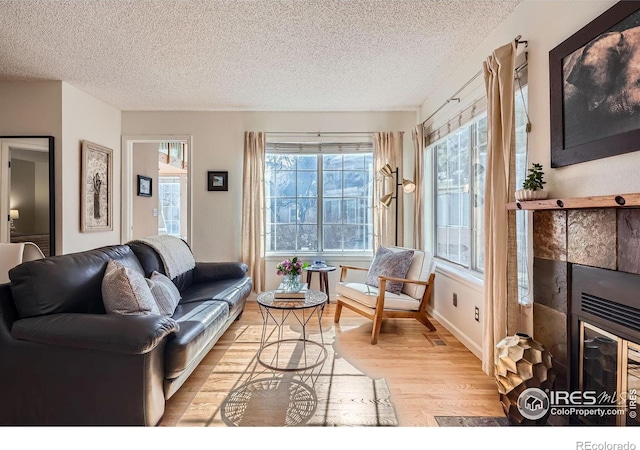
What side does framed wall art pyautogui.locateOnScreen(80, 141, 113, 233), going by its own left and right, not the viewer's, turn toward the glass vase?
front

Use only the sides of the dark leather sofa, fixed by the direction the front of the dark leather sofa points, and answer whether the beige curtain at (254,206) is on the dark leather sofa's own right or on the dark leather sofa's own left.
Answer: on the dark leather sofa's own left

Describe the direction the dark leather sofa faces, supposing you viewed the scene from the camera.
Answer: facing the viewer and to the right of the viewer

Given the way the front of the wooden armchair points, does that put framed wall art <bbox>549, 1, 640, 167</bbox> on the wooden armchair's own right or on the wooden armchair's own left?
on the wooden armchair's own left

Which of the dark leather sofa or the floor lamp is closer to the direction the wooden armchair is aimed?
the dark leather sofa

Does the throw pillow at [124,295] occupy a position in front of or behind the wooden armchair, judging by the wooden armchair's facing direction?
in front

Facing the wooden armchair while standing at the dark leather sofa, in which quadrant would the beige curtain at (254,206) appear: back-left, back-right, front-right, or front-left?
front-left

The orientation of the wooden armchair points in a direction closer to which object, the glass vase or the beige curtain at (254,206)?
the glass vase

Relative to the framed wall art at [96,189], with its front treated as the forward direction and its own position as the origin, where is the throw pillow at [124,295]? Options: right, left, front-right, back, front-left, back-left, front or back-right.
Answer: front-right

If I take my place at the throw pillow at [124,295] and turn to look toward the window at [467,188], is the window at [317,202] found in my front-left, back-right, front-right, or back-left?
front-left

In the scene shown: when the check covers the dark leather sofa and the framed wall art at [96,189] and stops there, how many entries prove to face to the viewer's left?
0

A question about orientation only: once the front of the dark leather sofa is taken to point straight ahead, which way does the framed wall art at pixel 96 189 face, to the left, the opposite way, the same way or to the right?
the same way

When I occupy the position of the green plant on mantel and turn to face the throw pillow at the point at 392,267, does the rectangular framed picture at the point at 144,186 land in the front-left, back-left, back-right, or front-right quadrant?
front-left

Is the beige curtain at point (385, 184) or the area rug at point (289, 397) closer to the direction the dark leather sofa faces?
the area rug
